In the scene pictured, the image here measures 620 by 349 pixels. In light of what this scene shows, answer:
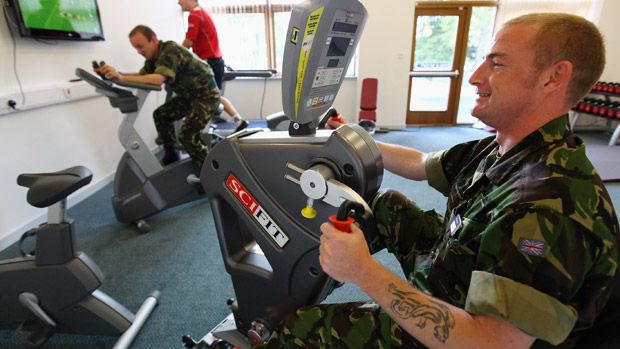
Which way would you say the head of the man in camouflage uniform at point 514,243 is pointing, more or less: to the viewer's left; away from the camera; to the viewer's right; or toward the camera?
to the viewer's left

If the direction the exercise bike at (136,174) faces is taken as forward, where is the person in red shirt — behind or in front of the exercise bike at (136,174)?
behind

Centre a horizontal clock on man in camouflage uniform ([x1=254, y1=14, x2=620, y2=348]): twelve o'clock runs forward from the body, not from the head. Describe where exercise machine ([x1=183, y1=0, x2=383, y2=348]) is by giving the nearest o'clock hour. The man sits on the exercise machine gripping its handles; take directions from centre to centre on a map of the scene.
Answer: The exercise machine is roughly at 12 o'clock from the man in camouflage uniform.

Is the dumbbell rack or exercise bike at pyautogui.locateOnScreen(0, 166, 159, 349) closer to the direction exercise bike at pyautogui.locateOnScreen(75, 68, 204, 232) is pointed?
the exercise bike

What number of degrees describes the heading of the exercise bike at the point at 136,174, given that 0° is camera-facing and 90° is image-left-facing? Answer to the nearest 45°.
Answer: approximately 45°

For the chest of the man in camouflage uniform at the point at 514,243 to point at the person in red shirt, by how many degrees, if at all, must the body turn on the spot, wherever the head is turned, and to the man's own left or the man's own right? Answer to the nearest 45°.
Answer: approximately 45° to the man's own right

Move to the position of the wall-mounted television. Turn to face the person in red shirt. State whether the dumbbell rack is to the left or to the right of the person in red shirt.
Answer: right

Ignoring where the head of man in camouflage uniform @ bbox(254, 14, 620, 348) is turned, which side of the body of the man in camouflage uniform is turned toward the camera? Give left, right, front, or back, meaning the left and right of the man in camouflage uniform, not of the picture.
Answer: left
